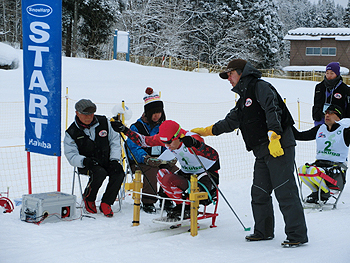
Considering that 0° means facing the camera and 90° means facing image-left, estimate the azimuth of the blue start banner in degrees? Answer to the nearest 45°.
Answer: approximately 0°

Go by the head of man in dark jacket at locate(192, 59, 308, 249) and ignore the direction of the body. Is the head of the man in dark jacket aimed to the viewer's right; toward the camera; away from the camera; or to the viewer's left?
to the viewer's left

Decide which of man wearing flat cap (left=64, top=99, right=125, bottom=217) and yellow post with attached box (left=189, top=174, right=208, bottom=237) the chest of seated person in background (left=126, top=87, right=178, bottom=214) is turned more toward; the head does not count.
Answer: the yellow post with attached box

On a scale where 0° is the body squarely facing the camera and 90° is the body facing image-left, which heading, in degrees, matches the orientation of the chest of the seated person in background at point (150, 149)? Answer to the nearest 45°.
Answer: approximately 315°

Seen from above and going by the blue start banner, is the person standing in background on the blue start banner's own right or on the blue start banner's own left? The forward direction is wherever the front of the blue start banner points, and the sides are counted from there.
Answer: on the blue start banner's own left

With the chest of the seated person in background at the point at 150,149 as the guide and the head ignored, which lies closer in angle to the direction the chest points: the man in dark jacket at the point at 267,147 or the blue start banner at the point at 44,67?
the man in dark jacket

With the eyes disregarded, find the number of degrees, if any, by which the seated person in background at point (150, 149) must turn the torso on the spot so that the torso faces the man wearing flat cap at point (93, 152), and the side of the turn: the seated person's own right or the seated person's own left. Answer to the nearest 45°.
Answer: approximately 90° to the seated person's own right

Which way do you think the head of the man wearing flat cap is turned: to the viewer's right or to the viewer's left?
to the viewer's right
